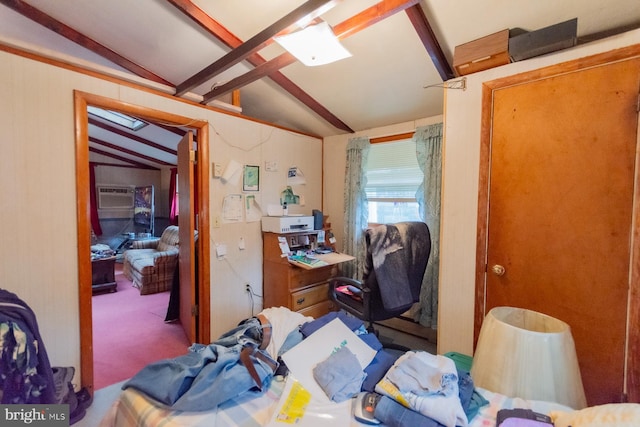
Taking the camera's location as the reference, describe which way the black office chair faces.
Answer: facing away from the viewer and to the left of the viewer

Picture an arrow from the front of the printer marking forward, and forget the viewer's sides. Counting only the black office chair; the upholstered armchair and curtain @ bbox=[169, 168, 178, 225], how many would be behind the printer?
2

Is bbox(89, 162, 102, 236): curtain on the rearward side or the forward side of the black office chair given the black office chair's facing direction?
on the forward side

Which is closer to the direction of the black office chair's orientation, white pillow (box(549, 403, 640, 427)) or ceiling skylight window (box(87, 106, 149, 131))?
the ceiling skylight window

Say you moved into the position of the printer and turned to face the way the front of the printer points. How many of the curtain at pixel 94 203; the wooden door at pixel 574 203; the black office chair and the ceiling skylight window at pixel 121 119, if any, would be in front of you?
2

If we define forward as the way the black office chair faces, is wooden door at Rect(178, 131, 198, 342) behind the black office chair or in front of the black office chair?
in front

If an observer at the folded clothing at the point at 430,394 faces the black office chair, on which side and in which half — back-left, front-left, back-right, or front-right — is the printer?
front-left

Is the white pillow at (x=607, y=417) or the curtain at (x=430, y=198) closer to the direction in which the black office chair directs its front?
the curtain

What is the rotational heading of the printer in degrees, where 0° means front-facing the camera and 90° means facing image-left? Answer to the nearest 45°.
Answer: approximately 315°

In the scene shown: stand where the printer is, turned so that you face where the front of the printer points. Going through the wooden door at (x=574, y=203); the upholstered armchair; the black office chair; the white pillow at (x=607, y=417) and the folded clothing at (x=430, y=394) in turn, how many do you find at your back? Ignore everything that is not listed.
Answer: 1

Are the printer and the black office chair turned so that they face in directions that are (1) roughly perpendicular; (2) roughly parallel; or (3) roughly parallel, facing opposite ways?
roughly parallel, facing opposite ways

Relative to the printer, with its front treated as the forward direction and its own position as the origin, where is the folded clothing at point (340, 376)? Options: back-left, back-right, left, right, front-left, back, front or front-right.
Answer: front-right

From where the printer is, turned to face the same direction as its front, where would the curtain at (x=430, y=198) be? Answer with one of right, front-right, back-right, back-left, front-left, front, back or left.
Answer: front-left
